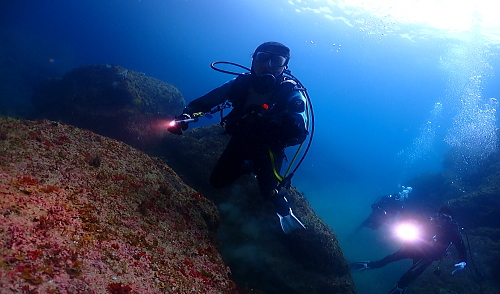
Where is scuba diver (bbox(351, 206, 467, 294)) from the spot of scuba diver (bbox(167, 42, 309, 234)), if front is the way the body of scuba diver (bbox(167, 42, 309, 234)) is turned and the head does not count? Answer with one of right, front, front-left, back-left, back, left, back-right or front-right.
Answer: back-left

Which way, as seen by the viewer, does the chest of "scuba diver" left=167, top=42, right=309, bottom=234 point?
toward the camera
